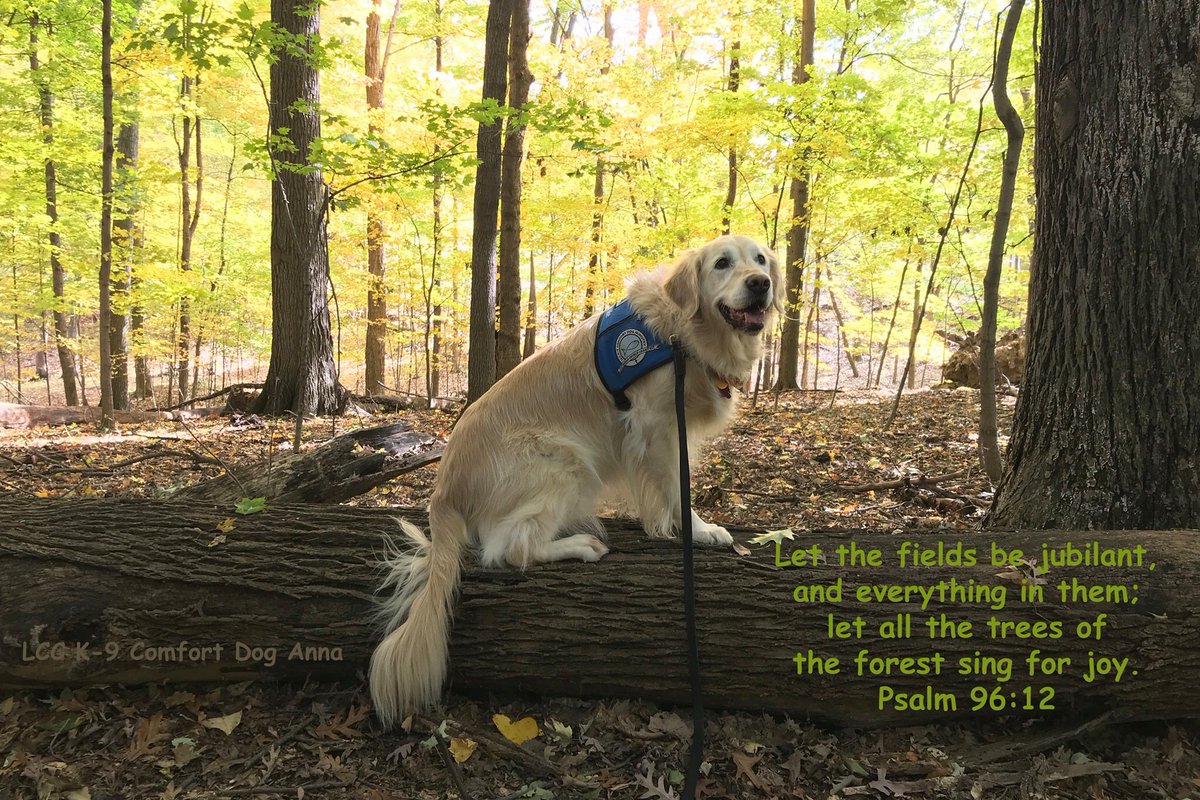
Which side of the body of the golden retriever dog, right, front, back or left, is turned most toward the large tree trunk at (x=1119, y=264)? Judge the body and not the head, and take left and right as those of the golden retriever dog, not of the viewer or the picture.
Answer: front

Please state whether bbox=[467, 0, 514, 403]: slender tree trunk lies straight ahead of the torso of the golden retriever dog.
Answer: no

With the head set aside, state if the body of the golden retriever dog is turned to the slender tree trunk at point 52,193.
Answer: no

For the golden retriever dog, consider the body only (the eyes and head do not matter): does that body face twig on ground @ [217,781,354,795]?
no

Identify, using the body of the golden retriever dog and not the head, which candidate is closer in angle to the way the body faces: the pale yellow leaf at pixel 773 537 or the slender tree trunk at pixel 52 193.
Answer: the pale yellow leaf

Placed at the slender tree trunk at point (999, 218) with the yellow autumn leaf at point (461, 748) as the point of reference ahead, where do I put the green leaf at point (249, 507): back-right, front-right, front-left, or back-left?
front-right

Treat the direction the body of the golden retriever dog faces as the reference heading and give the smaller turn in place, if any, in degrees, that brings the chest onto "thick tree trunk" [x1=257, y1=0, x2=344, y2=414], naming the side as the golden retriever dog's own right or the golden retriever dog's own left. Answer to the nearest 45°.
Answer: approximately 135° to the golden retriever dog's own left

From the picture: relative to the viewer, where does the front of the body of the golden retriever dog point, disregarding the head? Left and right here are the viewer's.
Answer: facing to the right of the viewer

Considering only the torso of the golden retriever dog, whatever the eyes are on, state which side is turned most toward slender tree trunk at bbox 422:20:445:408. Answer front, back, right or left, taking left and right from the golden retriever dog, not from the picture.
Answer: left

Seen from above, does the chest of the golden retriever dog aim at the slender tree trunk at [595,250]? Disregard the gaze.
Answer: no

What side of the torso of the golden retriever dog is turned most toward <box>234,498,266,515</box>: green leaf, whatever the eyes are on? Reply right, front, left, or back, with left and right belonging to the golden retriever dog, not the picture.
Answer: back

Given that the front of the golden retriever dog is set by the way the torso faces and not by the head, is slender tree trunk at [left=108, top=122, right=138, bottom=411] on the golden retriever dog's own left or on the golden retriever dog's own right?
on the golden retriever dog's own left

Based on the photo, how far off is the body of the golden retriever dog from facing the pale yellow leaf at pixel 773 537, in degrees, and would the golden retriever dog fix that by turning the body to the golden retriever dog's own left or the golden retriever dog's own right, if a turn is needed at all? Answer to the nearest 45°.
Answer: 0° — it already faces it
